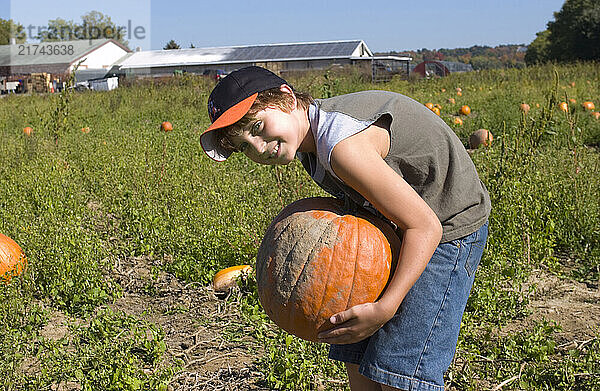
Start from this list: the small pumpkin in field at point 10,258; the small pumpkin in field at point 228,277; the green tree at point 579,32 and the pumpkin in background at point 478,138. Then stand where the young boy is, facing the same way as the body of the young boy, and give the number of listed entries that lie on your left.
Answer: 0

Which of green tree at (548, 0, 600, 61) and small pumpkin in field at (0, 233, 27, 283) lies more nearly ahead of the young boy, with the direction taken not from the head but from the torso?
the small pumpkin in field

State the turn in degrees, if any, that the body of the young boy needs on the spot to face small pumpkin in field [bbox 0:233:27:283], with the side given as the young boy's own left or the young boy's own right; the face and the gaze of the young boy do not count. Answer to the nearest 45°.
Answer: approximately 45° to the young boy's own right

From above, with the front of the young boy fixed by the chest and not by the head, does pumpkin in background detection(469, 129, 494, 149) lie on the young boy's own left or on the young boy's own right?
on the young boy's own right

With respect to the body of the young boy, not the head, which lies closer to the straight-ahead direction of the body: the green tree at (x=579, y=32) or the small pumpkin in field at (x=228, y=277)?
the small pumpkin in field

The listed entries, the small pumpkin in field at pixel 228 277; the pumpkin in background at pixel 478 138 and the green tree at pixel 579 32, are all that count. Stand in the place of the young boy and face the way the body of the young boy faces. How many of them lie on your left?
0

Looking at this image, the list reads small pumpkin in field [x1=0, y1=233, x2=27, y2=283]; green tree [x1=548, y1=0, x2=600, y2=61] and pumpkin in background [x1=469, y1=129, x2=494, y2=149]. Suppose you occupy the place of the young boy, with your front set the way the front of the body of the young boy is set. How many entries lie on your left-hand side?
0

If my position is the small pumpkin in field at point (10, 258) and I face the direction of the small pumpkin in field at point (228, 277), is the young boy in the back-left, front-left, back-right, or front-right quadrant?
front-right

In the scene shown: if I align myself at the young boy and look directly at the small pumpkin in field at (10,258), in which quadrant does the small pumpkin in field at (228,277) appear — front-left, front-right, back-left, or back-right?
front-right

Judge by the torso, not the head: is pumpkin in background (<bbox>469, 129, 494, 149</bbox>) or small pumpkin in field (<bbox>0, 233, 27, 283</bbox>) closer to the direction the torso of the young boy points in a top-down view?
the small pumpkin in field

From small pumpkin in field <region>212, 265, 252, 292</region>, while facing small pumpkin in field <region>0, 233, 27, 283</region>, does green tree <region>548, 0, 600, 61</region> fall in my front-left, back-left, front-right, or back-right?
back-right

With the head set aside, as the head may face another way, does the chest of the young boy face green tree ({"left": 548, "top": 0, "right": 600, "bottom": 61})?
no

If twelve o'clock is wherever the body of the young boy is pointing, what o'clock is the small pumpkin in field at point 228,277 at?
The small pumpkin in field is roughly at 2 o'clock from the young boy.

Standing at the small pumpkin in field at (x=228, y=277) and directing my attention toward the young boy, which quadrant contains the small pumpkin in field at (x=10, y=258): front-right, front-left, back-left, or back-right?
back-right

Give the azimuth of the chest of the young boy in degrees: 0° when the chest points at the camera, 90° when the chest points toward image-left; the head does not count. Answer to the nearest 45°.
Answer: approximately 90°
